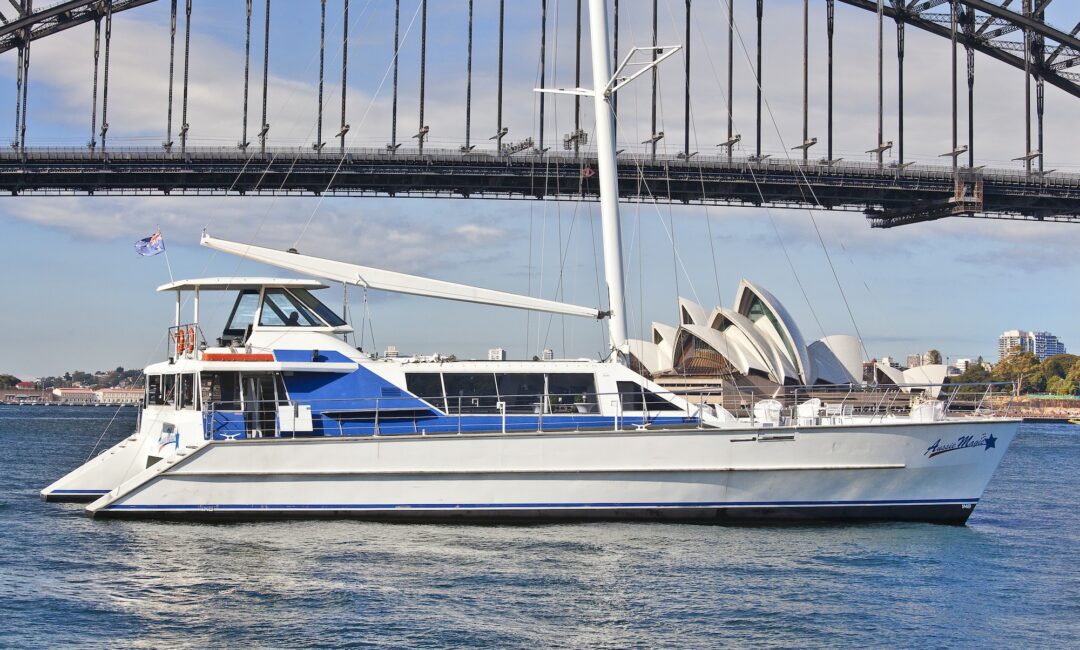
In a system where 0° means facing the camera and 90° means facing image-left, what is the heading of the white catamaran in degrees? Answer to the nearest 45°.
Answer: approximately 270°
